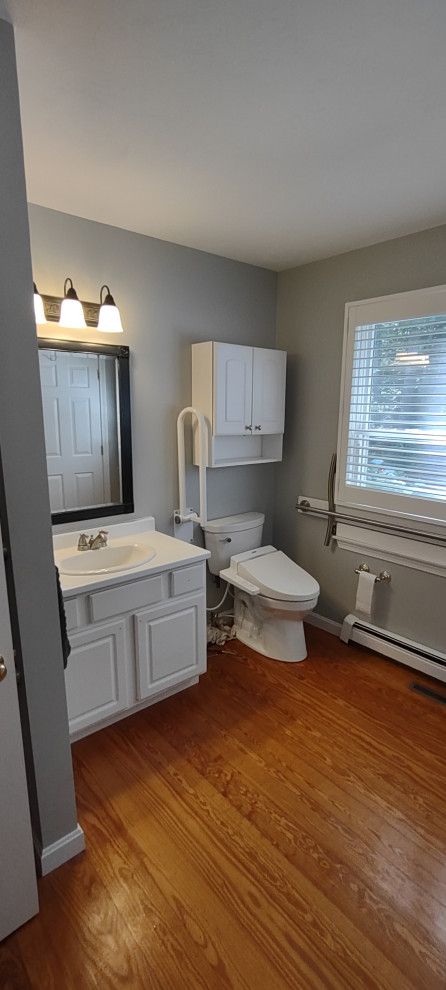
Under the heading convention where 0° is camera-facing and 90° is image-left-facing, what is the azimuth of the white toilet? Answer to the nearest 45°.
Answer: approximately 315°

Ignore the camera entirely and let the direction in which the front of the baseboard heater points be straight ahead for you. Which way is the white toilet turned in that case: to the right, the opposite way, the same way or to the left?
to the left

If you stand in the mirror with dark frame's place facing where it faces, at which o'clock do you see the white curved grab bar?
The white curved grab bar is roughly at 10 o'clock from the mirror with dark frame.

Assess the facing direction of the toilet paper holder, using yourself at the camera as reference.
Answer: facing the viewer and to the left of the viewer

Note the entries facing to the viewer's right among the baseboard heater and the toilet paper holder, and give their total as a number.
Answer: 0

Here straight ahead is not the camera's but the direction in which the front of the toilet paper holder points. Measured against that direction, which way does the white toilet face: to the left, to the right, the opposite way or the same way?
to the left

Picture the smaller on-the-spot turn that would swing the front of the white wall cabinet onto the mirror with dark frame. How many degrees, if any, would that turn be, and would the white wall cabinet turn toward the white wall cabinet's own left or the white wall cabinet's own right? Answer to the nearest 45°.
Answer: approximately 90° to the white wall cabinet's own right

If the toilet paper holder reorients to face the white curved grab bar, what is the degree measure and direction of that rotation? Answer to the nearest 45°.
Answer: approximately 45° to its right

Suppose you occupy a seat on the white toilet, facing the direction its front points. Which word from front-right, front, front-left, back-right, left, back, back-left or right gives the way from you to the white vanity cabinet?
right

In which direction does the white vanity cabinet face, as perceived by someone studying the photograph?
facing the viewer and to the right of the viewer
